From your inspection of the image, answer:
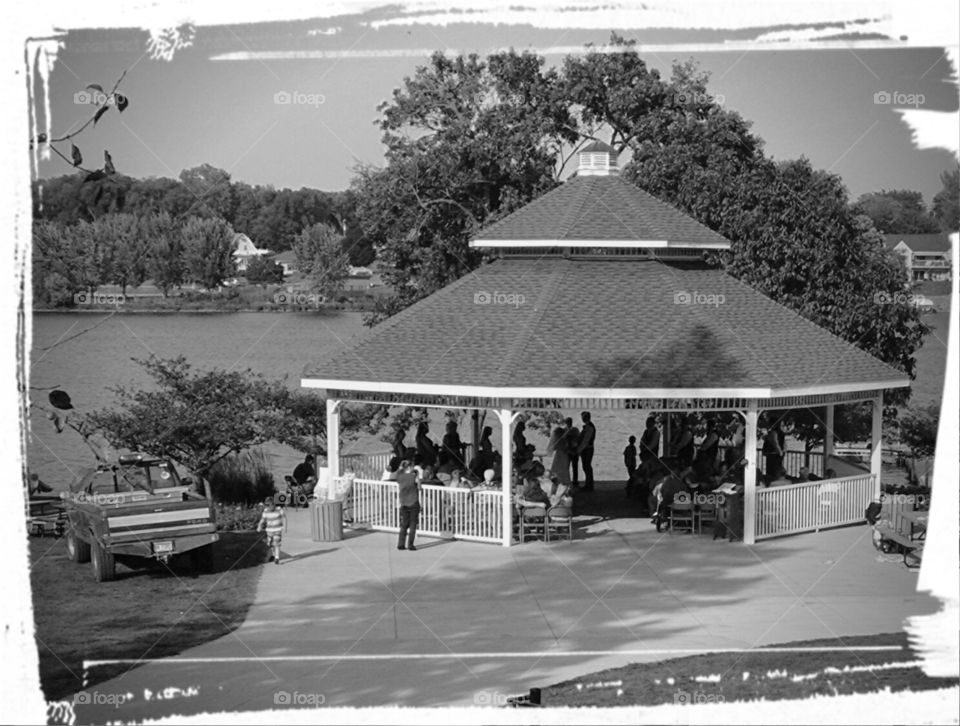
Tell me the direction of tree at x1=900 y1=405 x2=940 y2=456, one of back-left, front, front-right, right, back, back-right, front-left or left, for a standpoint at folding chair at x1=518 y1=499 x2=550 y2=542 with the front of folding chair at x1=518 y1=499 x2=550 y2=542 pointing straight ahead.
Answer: front-right

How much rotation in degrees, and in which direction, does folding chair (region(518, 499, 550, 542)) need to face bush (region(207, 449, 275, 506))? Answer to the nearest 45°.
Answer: approximately 45° to its left

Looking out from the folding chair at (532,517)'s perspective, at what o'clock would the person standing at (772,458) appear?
The person standing is roughly at 2 o'clock from the folding chair.

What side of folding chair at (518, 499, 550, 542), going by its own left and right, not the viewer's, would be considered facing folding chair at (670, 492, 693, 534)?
right

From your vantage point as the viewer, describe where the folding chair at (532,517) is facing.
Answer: facing away from the viewer

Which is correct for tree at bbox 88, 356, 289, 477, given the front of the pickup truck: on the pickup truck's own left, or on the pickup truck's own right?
on the pickup truck's own right

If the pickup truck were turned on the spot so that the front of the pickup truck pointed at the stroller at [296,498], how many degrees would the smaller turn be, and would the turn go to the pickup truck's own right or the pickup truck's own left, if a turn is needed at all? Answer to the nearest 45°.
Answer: approximately 90° to the pickup truck's own right

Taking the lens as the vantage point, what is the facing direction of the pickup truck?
facing away from the viewer and to the left of the viewer
